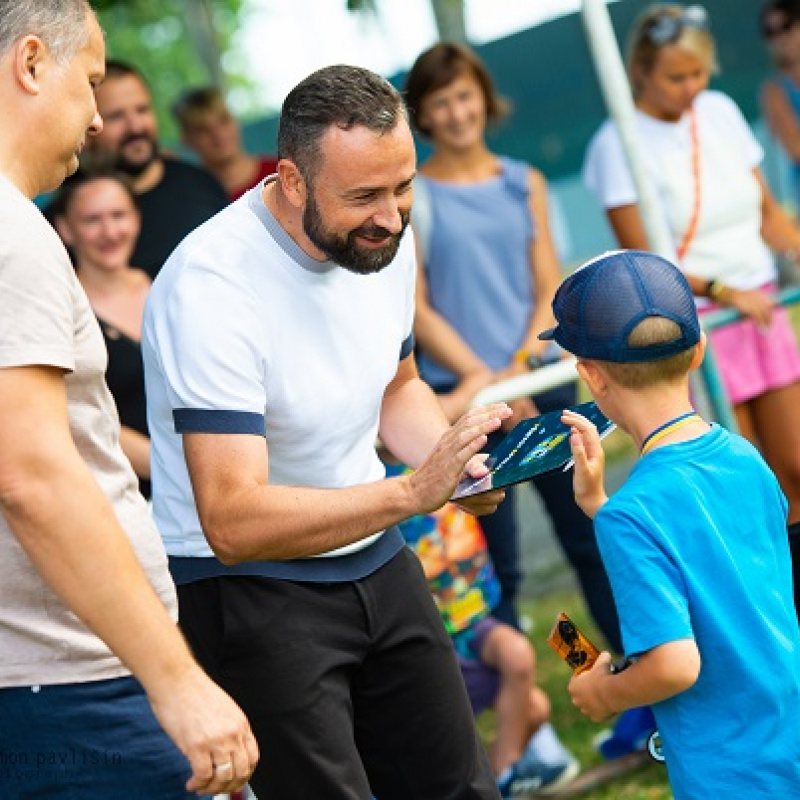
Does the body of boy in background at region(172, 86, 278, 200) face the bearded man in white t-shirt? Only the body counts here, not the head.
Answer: yes

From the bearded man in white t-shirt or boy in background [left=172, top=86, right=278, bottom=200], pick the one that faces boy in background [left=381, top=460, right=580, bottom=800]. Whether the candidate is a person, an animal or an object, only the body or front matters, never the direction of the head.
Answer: boy in background [left=172, top=86, right=278, bottom=200]

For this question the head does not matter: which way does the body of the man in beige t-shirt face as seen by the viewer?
to the viewer's right

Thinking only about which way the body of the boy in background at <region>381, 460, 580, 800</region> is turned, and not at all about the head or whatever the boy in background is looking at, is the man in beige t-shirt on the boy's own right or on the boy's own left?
on the boy's own right

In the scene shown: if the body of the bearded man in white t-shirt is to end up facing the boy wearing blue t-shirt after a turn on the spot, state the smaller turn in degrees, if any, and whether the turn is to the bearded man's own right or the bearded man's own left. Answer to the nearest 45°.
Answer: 0° — they already face them

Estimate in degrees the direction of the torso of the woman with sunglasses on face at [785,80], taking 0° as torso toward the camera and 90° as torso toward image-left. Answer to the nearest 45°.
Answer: approximately 45°

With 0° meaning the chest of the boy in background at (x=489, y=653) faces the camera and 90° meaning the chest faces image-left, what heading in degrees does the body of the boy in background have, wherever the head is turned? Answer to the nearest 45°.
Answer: approximately 315°

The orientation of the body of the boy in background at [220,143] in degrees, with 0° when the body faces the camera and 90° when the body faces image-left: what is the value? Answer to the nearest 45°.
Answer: approximately 0°

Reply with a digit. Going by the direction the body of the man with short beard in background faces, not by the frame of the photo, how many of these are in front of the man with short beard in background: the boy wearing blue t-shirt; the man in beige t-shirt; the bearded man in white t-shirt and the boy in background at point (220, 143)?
3

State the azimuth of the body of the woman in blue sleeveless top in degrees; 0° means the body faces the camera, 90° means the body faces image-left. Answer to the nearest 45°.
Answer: approximately 0°

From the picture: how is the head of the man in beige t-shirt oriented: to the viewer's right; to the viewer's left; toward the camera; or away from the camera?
to the viewer's right
